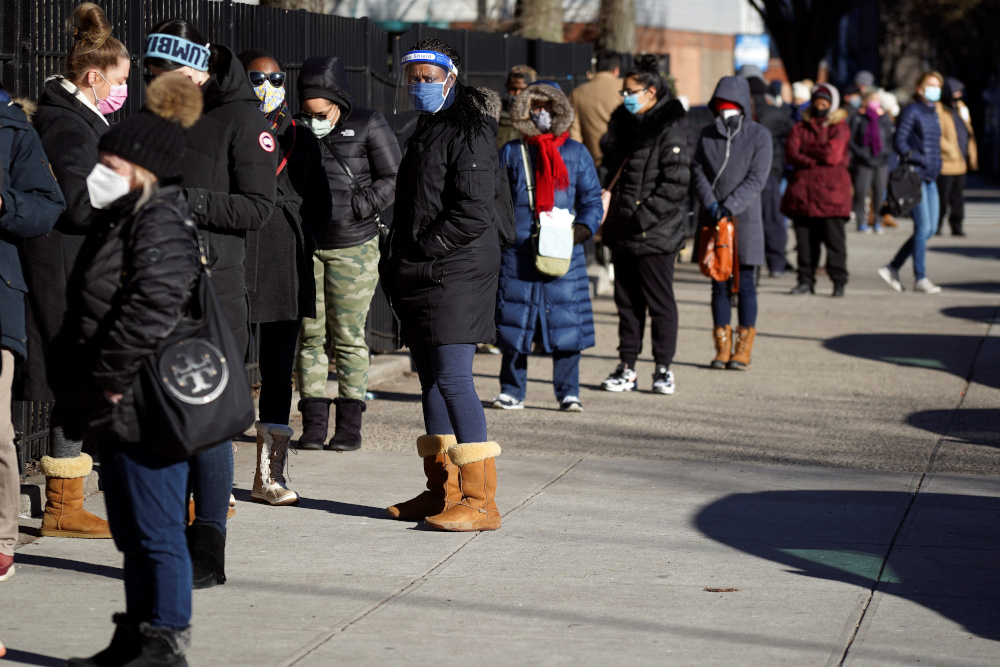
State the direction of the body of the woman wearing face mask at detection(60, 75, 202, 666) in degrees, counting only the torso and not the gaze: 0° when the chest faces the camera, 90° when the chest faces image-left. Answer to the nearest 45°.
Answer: approximately 90°

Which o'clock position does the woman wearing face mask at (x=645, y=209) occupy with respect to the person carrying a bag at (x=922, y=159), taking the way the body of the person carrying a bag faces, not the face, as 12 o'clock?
The woman wearing face mask is roughly at 2 o'clock from the person carrying a bag.

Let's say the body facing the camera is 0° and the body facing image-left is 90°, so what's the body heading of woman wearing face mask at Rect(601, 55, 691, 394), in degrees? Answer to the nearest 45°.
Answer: approximately 45°

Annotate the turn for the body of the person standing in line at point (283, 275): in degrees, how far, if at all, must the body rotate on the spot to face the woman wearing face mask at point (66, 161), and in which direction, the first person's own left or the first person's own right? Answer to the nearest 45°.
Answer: approximately 45° to the first person's own right

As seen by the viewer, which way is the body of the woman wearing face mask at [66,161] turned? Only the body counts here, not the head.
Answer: to the viewer's right

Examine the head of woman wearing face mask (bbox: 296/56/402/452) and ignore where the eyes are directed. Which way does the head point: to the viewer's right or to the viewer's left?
to the viewer's left

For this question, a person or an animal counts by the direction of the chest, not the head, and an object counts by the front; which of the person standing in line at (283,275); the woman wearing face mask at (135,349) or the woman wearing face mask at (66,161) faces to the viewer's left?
the woman wearing face mask at (135,349)

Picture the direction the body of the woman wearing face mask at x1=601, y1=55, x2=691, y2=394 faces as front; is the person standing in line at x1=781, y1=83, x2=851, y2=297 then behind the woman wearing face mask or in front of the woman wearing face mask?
behind
